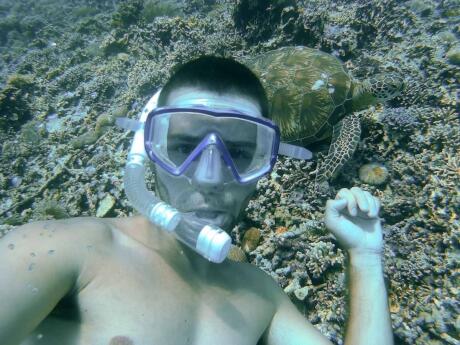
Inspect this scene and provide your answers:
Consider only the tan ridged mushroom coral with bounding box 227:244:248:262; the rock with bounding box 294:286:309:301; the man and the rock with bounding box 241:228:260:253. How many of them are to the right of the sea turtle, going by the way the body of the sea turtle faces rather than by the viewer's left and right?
4

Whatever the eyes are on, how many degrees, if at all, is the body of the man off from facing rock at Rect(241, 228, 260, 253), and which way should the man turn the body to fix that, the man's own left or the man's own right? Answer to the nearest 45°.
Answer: approximately 135° to the man's own left

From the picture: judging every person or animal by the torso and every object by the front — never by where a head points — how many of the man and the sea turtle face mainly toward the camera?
1

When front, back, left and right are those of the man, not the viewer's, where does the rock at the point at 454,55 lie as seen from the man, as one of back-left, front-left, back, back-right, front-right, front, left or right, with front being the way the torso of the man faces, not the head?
back-left

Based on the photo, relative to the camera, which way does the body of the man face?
toward the camera

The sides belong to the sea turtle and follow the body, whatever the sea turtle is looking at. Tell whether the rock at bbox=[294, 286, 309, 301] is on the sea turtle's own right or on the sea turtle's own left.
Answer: on the sea turtle's own right

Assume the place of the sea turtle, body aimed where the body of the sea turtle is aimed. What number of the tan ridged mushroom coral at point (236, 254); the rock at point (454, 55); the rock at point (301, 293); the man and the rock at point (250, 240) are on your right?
4

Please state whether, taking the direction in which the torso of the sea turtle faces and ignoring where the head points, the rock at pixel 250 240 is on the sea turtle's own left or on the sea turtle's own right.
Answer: on the sea turtle's own right

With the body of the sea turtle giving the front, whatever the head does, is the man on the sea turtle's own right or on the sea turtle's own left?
on the sea turtle's own right

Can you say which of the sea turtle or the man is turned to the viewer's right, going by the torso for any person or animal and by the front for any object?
the sea turtle

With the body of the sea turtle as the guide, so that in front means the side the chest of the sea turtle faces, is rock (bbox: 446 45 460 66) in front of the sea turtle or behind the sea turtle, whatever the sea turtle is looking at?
in front

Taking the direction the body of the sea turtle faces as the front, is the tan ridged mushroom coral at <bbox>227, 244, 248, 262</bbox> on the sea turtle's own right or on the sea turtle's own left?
on the sea turtle's own right

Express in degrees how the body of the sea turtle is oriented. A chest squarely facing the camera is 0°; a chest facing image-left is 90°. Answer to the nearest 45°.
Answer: approximately 270°
